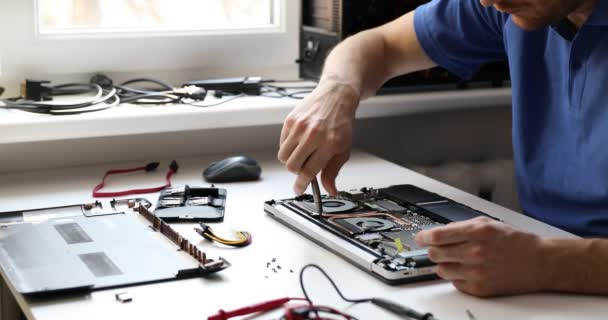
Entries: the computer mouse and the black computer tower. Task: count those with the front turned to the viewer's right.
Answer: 0

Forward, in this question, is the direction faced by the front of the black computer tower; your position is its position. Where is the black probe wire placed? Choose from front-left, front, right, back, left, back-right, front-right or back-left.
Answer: front-left

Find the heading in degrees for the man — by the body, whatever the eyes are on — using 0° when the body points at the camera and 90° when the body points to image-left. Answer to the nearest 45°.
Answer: approximately 45°

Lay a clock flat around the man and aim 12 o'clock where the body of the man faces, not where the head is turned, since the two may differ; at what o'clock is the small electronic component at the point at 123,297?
The small electronic component is roughly at 12 o'clock from the man.

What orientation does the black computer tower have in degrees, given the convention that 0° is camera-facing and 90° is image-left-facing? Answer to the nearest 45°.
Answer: approximately 45°
